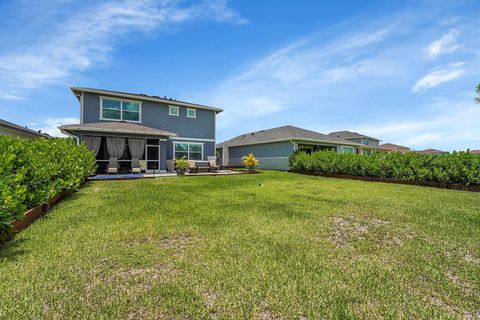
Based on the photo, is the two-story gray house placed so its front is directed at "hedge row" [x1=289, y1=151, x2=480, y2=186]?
no

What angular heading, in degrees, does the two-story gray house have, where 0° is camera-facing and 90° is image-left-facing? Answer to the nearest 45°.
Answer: approximately 135°

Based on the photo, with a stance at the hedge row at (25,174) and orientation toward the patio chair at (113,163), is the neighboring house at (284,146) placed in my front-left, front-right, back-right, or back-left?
front-right

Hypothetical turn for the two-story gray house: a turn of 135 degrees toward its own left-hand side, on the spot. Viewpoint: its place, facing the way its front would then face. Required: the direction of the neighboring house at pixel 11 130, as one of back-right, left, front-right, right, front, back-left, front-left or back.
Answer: right

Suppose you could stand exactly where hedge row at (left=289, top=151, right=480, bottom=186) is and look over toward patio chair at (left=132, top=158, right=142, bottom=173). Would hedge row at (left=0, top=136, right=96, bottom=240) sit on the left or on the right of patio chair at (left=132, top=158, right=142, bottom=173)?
left

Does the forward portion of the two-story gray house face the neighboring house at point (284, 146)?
no
